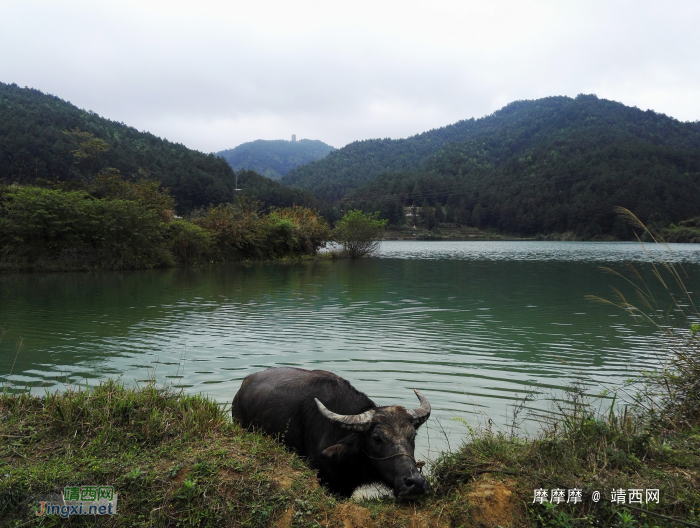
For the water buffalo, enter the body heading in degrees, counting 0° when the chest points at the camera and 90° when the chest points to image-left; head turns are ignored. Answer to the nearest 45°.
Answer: approximately 315°

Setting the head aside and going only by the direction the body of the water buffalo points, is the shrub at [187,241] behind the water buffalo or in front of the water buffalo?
behind

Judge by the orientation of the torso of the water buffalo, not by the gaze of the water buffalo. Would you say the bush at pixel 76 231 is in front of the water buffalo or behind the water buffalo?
behind

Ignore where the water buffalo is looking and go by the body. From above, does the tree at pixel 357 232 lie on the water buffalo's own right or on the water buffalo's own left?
on the water buffalo's own left
